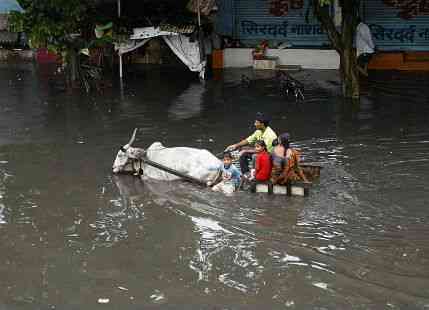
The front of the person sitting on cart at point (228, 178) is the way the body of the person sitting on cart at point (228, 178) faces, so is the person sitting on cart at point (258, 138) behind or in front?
behind

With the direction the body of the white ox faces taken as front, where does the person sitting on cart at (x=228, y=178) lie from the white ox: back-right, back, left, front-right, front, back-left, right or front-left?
back-left

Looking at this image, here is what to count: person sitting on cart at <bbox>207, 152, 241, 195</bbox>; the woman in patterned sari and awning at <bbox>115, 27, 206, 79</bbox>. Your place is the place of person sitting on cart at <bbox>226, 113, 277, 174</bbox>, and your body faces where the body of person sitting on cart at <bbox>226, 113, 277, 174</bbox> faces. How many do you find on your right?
1

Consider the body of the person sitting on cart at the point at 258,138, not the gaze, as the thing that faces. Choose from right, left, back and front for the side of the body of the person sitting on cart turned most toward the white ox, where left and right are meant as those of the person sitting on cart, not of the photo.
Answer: front

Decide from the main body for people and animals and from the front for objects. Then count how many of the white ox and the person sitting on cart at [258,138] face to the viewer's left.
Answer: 2

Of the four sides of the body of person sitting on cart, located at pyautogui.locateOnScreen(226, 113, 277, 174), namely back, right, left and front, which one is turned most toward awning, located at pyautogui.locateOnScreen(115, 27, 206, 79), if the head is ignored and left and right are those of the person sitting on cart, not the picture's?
right

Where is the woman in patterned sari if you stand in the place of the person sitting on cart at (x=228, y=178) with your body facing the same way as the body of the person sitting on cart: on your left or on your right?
on your left

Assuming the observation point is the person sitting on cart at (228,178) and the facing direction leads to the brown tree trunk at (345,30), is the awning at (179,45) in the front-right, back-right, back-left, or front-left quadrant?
front-left

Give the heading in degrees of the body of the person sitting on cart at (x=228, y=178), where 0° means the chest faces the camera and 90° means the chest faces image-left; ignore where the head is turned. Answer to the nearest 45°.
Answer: approximately 45°

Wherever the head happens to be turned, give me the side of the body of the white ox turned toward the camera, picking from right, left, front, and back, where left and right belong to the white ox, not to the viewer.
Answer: left

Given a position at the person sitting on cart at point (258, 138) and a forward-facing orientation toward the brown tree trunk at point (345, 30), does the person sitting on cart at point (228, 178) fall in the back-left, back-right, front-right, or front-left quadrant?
back-left

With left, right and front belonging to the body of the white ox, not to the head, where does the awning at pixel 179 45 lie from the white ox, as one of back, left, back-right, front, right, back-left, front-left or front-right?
right

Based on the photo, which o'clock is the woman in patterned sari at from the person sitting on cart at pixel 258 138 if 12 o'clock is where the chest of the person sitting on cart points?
The woman in patterned sari is roughly at 8 o'clock from the person sitting on cart.

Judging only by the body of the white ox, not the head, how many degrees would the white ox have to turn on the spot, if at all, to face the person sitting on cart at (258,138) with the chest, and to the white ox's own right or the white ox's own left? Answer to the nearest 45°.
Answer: approximately 180°

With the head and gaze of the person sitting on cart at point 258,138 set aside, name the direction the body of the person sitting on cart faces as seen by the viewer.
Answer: to the viewer's left
